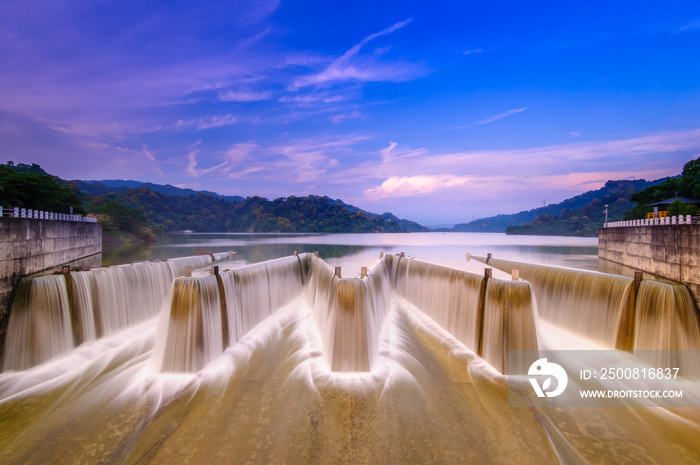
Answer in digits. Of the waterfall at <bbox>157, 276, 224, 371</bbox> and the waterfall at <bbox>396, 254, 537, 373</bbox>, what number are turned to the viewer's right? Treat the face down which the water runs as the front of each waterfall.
0

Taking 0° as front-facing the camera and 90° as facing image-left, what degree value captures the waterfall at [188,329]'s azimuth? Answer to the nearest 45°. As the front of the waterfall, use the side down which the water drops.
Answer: approximately 0°

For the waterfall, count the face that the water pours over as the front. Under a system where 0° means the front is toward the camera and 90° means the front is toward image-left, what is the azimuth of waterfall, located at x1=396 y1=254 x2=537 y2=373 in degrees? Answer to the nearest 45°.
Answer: approximately 45°

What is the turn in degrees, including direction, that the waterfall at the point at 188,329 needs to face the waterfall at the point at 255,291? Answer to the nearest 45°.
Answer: approximately 135° to its left

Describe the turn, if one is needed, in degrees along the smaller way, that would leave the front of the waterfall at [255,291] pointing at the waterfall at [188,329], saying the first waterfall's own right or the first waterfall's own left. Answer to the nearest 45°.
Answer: approximately 45° to the first waterfall's own right
